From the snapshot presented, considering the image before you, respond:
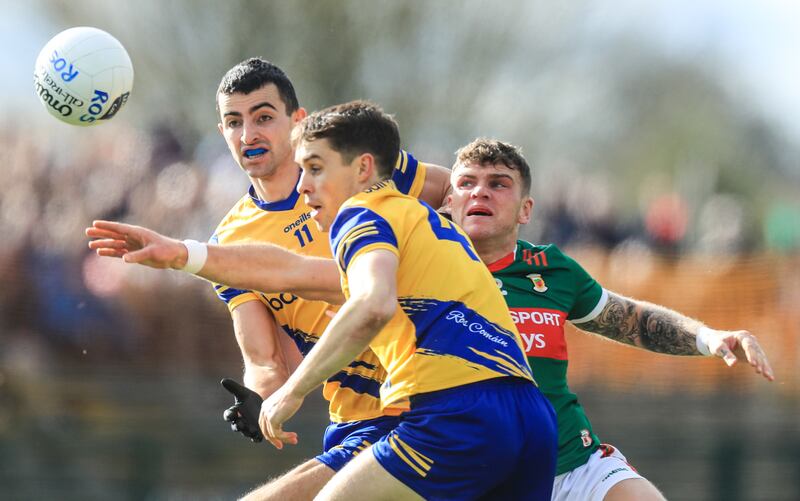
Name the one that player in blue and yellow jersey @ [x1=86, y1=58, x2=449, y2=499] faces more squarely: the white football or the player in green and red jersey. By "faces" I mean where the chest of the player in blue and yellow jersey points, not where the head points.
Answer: the white football

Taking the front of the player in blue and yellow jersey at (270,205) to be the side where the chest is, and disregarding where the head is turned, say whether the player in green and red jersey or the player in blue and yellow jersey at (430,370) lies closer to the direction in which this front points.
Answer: the player in blue and yellow jersey

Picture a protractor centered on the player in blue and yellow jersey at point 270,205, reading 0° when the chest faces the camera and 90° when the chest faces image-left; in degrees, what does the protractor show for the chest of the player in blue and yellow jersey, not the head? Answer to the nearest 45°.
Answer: approximately 45°

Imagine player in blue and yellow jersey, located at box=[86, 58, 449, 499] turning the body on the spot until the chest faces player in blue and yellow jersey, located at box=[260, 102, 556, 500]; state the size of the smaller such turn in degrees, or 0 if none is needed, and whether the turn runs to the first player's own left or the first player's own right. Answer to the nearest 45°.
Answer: approximately 90° to the first player's own left

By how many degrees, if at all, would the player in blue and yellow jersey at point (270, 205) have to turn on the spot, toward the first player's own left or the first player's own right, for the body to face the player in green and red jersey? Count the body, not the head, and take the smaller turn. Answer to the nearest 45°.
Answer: approximately 135° to the first player's own left

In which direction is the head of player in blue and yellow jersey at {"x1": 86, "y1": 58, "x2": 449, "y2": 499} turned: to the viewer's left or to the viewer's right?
to the viewer's left

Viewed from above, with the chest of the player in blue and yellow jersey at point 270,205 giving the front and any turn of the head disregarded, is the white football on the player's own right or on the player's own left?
on the player's own right
